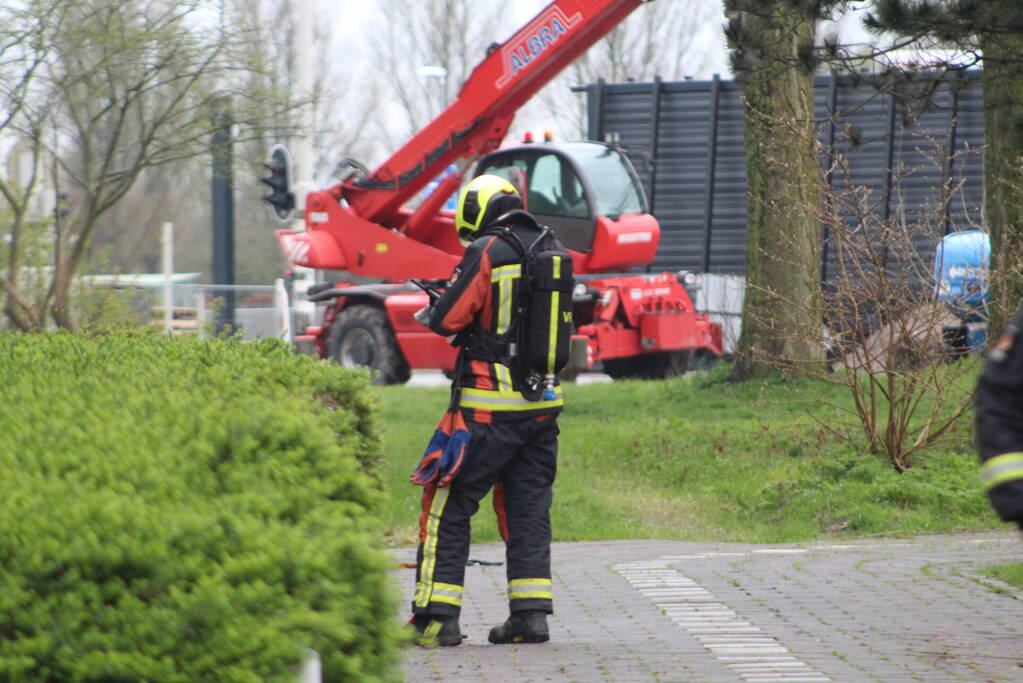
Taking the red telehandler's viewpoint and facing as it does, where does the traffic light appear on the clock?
The traffic light is roughly at 5 o'clock from the red telehandler.

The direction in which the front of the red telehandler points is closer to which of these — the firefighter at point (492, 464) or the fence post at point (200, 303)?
the firefighter

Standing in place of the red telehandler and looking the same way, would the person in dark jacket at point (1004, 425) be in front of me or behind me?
in front

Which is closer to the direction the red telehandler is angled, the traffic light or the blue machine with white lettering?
the blue machine with white lettering

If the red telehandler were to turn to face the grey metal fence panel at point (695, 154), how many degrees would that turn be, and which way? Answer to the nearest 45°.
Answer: approximately 90° to its left

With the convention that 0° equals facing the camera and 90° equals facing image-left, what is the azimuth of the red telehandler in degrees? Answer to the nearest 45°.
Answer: approximately 315°

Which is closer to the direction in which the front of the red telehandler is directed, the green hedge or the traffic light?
the green hedge

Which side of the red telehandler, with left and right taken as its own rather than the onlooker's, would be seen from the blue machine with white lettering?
front

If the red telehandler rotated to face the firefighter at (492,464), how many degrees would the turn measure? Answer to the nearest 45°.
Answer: approximately 45° to its right

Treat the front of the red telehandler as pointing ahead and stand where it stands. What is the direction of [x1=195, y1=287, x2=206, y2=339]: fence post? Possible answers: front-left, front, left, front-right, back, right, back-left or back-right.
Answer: back

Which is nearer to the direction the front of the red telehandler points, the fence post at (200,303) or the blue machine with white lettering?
the blue machine with white lettering
